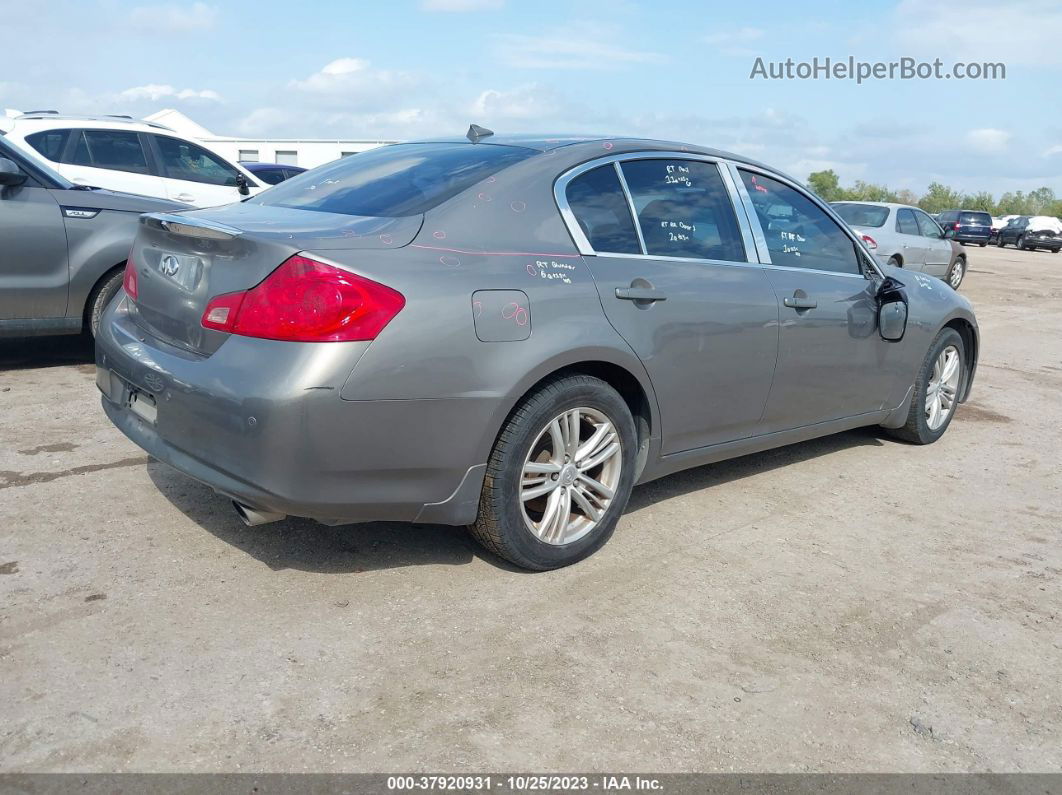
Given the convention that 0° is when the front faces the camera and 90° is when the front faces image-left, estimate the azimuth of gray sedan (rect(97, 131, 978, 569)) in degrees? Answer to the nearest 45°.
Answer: approximately 225°

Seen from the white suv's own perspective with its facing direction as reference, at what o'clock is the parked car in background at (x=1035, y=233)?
The parked car in background is roughly at 11 o'clock from the white suv.

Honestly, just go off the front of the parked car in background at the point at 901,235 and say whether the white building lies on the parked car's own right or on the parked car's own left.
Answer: on the parked car's own left

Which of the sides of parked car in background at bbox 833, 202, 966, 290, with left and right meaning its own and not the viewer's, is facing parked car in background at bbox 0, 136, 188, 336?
back

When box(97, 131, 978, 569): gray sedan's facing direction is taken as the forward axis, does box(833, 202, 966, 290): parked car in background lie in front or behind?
in front

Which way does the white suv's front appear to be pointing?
to the viewer's right

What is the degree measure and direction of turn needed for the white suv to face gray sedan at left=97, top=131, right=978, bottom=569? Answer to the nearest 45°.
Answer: approximately 90° to its right

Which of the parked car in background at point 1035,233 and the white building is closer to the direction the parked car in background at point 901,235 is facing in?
the parked car in background

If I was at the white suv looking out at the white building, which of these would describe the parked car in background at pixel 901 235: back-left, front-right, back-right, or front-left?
front-right
